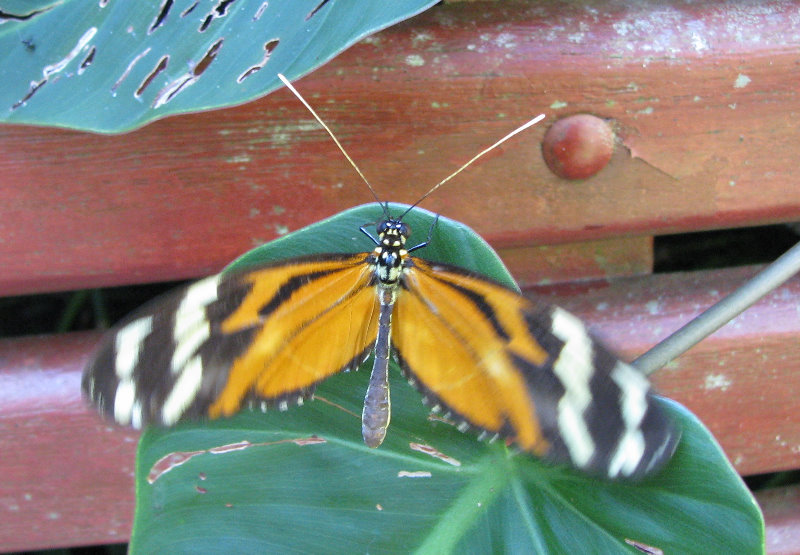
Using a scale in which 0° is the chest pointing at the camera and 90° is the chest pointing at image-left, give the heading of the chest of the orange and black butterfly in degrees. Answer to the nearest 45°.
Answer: approximately 180°
